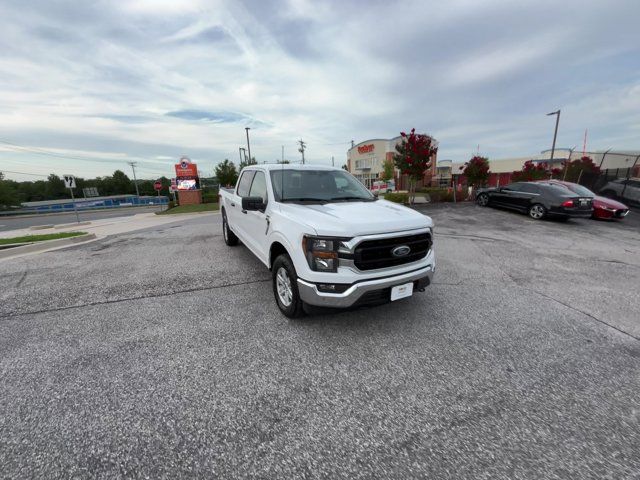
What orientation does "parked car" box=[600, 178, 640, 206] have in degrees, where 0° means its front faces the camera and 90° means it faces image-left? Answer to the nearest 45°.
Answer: approximately 135°

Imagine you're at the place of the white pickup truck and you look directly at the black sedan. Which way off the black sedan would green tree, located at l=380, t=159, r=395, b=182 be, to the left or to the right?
left

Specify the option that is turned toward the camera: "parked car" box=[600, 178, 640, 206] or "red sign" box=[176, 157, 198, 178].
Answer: the red sign

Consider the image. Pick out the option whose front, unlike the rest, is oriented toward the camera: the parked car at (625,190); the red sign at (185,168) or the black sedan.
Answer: the red sign

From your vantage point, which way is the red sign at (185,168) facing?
toward the camera

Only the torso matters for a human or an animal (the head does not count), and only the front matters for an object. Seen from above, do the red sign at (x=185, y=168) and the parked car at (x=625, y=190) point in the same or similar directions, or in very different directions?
very different directions

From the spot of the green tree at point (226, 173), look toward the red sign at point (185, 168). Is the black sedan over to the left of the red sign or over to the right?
left

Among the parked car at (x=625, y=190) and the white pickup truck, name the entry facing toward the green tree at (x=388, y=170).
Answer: the parked car

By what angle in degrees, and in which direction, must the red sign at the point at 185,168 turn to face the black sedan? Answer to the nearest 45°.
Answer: approximately 45° to its left

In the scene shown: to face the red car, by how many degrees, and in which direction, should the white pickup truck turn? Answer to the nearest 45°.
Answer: approximately 90° to its left

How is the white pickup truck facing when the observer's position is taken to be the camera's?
facing the viewer and to the right of the viewer

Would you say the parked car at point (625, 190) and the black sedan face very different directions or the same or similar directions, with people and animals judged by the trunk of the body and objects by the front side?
same or similar directions

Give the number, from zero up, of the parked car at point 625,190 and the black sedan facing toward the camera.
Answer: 0

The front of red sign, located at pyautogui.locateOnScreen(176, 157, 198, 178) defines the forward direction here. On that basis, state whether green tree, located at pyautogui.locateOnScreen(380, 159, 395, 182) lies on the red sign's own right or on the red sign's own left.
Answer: on the red sign's own left

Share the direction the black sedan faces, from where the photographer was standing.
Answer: facing away from the viewer and to the left of the viewer
